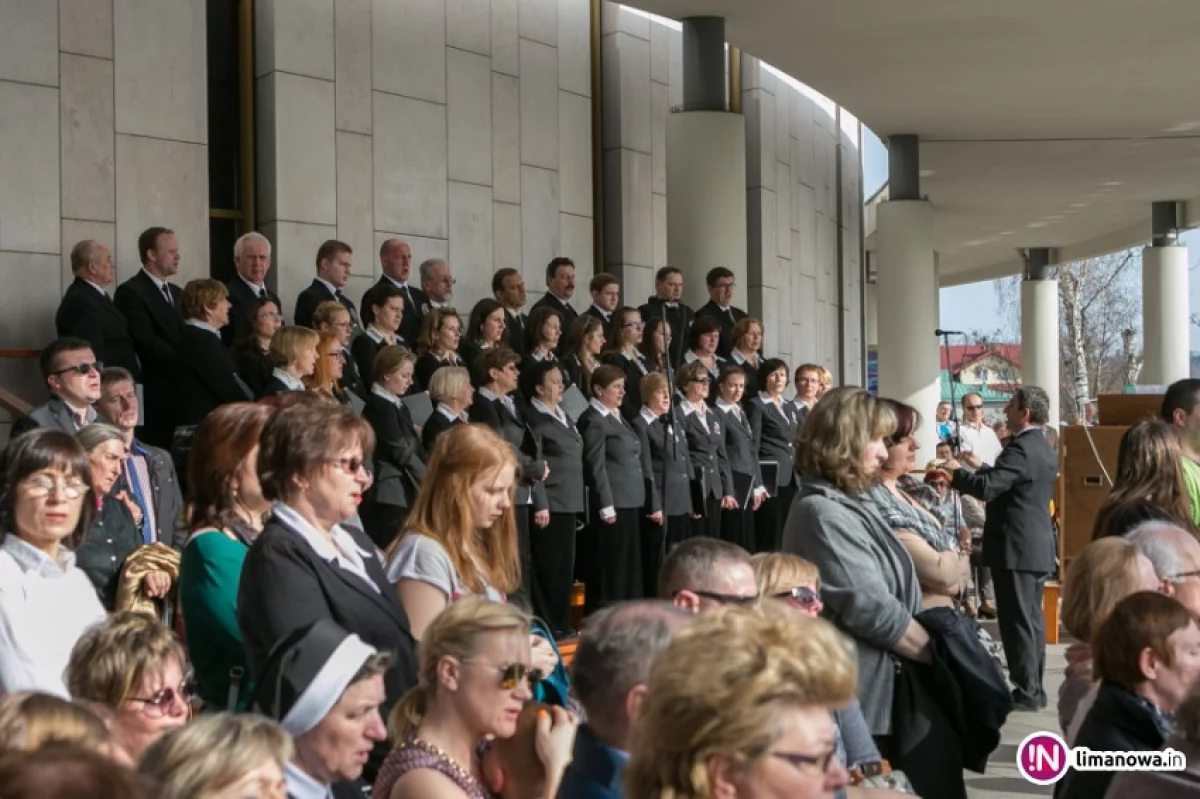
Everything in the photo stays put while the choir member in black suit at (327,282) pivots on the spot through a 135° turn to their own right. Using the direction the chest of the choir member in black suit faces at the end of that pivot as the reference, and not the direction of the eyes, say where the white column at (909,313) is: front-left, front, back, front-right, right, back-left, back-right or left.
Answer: back-right

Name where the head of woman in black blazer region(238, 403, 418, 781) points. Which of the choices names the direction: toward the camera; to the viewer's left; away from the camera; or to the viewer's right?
to the viewer's right

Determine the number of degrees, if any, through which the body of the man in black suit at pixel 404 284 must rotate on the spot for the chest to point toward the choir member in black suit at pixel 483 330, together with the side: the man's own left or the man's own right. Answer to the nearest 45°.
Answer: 0° — they already face them

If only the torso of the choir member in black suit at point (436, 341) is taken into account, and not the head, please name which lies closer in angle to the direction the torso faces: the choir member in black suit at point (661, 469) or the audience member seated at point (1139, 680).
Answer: the audience member seated

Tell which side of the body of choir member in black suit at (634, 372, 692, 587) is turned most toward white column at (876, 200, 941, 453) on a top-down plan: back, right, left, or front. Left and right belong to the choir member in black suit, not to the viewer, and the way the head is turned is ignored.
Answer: left

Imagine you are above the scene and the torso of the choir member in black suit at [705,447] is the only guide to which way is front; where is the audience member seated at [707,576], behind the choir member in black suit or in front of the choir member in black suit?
in front

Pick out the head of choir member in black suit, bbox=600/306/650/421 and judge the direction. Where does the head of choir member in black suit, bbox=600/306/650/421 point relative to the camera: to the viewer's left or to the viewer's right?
to the viewer's right
